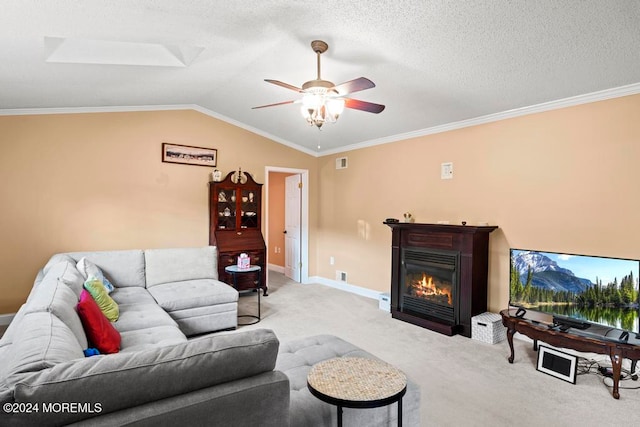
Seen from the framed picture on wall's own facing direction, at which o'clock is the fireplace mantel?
The fireplace mantel is roughly at 12 o'clock from the framed picture on wall.

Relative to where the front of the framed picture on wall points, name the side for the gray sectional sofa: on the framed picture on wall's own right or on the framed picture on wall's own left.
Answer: on the framed picture on wall's own right

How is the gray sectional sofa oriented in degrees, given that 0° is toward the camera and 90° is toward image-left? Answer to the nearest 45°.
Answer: approximately 270°

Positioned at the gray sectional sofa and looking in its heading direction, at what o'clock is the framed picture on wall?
The framed picture on wall is roughly at 9 o'clock from the gray sectional sofa.

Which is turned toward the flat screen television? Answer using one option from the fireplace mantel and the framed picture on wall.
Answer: the framed picture on wall

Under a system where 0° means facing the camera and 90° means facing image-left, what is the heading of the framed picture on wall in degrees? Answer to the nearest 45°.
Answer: approximately 315°
